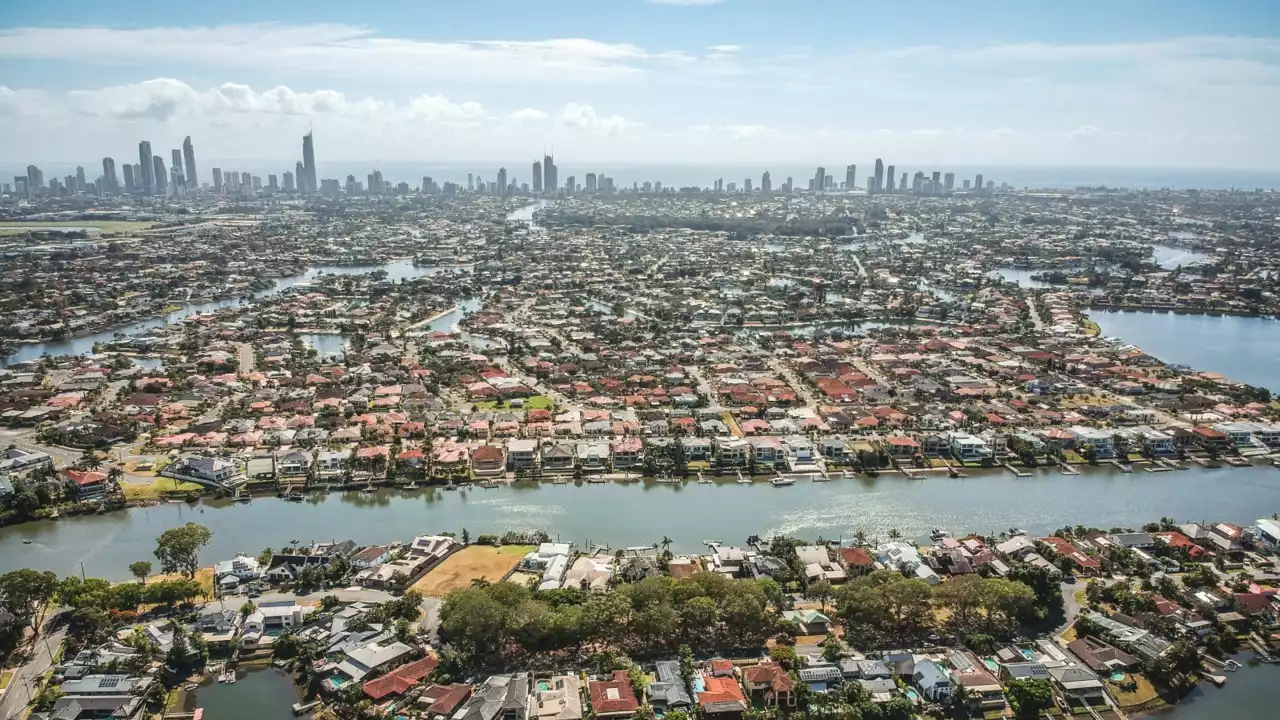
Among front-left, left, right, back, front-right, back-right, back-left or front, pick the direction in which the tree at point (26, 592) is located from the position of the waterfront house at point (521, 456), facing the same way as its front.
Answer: front-right

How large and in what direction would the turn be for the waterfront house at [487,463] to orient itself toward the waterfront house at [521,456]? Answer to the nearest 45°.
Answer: approximately 90° to its left

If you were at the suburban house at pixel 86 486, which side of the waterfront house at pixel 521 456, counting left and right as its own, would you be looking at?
right

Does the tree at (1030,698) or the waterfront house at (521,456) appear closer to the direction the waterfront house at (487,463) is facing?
the tree

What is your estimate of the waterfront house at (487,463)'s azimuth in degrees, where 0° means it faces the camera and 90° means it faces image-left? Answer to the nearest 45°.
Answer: approximately 0°

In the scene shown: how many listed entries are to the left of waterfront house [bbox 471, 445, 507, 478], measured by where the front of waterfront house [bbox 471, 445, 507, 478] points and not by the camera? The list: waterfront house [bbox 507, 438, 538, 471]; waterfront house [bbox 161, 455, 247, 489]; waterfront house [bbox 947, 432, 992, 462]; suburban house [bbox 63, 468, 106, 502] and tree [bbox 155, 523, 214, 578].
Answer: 2

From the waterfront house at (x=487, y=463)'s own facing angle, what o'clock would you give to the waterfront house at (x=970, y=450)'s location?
the waterfront house at (x=970, y=450) is roughly at 9 o'clock from the waterfront house at (x=487, y=463).

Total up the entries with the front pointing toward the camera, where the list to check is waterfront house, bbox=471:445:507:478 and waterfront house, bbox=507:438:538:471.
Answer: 2

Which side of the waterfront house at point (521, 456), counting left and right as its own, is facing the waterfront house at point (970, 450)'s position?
left

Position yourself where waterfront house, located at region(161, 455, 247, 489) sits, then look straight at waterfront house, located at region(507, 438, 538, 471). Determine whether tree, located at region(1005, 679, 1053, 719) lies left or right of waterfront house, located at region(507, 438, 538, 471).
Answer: right

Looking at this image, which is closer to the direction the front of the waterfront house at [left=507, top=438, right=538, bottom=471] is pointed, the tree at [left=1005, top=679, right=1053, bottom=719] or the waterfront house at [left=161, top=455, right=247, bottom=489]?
the tree

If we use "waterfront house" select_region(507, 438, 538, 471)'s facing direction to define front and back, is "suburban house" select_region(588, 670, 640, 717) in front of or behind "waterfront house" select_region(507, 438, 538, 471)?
in front

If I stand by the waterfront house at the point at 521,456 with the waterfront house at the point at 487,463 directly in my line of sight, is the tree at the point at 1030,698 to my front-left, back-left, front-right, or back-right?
back-left
